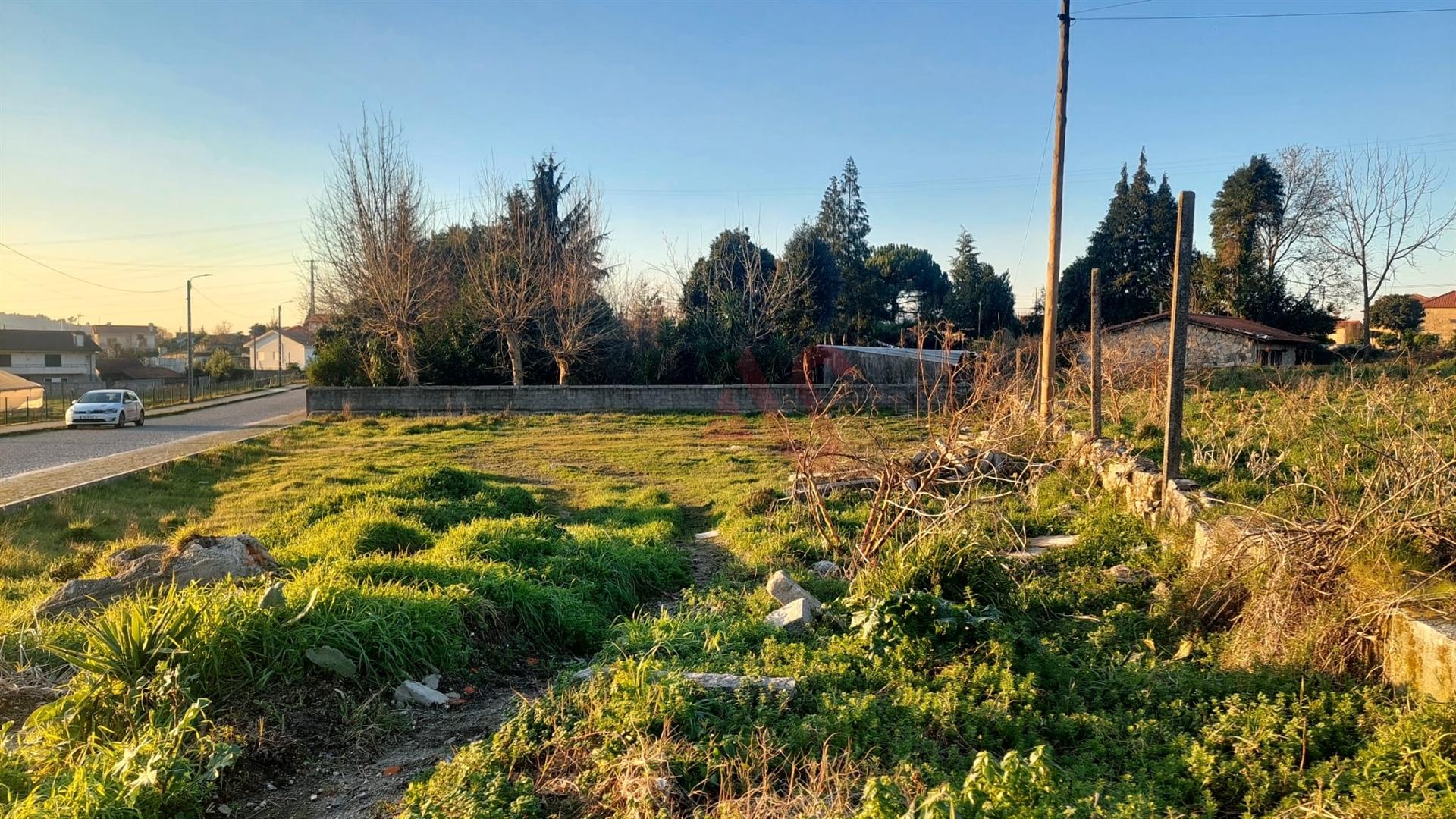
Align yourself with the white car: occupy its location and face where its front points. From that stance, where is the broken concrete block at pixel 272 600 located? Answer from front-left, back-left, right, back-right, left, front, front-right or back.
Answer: front-left

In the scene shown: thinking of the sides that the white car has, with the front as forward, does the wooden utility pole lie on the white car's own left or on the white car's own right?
on the white car's own left

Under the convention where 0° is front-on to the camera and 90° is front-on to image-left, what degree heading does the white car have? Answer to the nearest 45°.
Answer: approximately 45°

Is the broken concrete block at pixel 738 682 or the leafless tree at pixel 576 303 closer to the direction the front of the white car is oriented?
the broken concrete block

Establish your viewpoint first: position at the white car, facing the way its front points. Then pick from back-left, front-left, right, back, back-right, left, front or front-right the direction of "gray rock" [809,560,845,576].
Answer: front-left

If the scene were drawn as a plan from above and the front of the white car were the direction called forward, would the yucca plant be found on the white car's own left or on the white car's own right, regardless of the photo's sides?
on the white car's own left

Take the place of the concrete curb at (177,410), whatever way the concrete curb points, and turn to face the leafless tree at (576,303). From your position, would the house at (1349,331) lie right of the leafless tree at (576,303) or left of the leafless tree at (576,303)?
left

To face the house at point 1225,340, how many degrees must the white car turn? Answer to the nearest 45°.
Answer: approximately 90° to its left

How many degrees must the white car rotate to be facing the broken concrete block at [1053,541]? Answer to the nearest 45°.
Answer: approximately 45° to its left

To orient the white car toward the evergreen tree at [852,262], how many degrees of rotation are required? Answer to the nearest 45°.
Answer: approximately 135° to its left

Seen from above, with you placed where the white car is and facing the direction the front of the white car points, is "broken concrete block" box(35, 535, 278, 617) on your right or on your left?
on your left

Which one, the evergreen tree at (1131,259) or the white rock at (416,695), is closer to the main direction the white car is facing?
the white rock

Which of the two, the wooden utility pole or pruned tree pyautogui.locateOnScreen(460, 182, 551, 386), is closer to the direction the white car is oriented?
the wooden utility pole

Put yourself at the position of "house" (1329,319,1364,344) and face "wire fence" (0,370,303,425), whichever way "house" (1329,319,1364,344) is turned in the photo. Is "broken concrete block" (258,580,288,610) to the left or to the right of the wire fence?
left

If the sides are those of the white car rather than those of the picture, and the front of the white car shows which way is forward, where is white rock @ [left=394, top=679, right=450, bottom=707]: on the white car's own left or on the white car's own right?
on the white car's own left

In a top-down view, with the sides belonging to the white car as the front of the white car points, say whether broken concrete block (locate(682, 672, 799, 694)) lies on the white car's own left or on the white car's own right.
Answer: on the white car's own left
